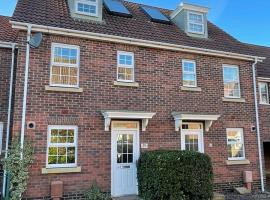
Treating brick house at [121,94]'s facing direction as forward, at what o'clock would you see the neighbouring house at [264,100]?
The neighbouring house is roughly at 8 o'clock from the brick house.

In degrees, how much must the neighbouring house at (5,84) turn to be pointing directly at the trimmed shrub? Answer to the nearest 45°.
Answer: approximately 45° to its left

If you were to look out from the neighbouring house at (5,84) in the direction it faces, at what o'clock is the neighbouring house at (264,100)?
the neighbouring house at (264,100) is roughly at 9 o'clock from the neighbouring house at (5,84).

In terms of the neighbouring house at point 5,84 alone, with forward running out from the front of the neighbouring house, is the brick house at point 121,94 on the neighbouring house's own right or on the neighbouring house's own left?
on the neighbouring house's own left

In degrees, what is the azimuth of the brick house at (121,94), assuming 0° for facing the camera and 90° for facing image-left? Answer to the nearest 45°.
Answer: approximately 0°

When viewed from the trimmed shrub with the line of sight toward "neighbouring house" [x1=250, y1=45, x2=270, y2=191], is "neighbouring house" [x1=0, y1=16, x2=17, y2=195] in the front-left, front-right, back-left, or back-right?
back-left

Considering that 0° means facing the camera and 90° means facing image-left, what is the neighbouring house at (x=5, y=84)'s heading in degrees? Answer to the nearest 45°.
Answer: approximately 0°

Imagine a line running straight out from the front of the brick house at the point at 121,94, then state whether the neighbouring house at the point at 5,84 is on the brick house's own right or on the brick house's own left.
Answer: on the brick house's own right

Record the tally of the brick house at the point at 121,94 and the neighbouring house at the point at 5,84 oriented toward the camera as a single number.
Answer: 2
